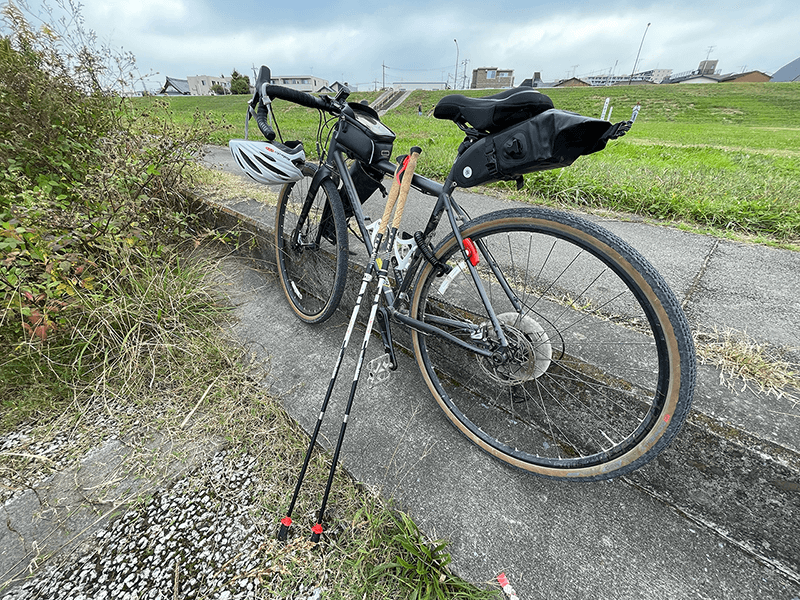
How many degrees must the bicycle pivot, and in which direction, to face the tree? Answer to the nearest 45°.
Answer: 0° — it already faces it

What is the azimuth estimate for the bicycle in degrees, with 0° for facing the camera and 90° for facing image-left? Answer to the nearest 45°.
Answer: approximately 135°
